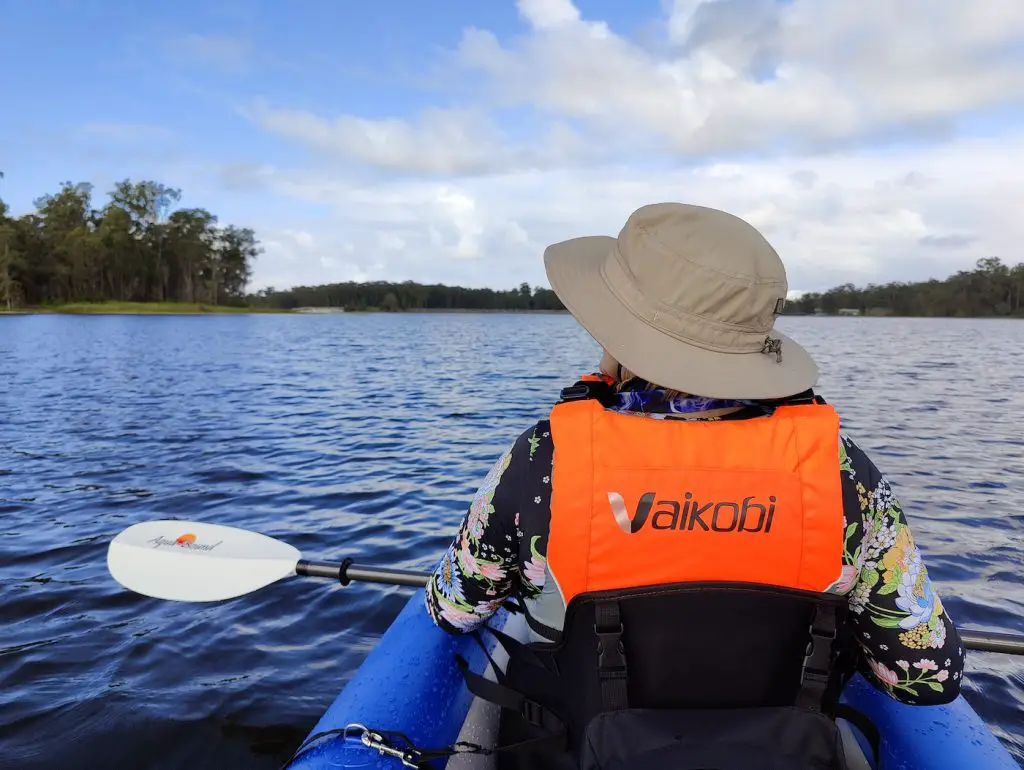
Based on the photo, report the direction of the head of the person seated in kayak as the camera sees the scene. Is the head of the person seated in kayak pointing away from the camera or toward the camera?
away from the camera

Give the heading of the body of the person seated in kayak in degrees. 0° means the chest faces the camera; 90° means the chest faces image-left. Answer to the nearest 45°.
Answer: approximately 180°
